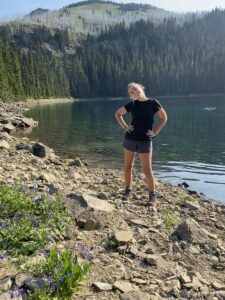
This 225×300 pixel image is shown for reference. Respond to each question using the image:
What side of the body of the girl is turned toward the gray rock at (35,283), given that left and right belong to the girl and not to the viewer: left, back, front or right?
front

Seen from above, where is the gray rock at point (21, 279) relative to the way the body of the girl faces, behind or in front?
in front

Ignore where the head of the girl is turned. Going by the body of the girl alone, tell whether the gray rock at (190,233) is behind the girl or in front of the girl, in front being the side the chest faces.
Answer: in front

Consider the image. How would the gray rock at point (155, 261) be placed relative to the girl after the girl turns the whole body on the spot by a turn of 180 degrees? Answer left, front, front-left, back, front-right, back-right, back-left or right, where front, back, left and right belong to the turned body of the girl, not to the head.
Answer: back

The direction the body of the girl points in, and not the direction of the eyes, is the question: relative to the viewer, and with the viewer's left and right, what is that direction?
facing the viewer

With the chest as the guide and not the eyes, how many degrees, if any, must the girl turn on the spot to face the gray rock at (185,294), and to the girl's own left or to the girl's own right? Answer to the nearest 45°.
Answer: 0° — they already face it

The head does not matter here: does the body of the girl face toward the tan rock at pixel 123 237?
yes

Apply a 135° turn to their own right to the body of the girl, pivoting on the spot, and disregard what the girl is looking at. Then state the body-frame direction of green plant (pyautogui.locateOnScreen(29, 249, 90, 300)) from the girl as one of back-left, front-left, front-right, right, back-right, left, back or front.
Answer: back-left

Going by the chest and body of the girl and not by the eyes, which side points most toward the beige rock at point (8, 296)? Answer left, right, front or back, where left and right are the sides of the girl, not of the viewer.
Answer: front

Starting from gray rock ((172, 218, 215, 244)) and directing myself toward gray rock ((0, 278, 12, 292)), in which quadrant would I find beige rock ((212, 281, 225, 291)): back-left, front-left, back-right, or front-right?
front-left

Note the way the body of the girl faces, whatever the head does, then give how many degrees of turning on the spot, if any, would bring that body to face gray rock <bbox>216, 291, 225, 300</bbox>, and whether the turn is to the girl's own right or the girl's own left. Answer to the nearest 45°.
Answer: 0° — they already face it

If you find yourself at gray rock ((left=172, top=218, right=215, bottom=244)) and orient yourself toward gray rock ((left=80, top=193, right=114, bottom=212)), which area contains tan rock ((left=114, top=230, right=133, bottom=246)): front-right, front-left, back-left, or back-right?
front-left
